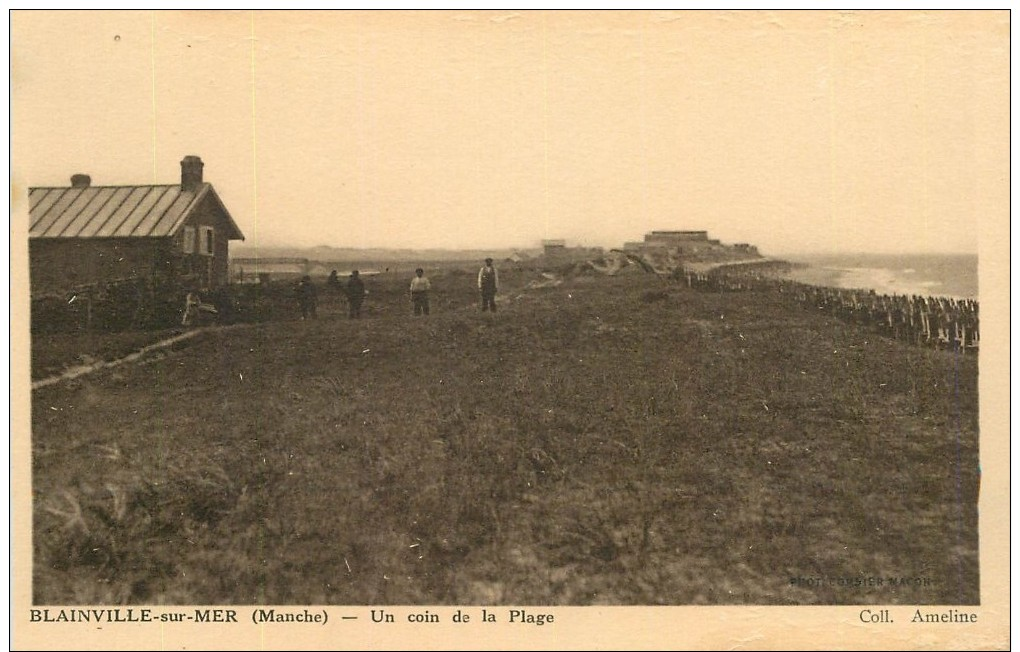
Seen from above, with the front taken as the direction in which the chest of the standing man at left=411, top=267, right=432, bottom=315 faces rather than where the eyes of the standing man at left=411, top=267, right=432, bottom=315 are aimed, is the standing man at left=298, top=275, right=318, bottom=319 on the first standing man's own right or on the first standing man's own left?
on the first standing man's own right

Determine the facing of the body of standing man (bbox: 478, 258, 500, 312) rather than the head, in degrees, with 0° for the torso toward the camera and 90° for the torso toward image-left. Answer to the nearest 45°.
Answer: approximately 0°

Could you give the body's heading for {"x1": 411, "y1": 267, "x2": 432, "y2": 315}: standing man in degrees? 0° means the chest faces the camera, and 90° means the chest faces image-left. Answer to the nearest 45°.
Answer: approximately 0°

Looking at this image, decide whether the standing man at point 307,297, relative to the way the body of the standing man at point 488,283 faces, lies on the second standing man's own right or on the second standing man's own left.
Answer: on the second standing man's own right
